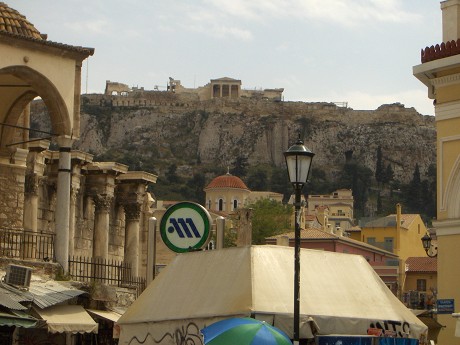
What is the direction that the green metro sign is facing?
toward the camera

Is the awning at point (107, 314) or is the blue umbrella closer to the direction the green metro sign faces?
the blue umbrella

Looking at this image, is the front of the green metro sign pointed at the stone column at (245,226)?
no

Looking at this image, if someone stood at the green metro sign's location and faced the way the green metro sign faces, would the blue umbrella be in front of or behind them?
in front

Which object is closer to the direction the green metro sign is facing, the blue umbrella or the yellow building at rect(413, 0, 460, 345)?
the blue umbrella

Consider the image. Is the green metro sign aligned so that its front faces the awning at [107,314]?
no

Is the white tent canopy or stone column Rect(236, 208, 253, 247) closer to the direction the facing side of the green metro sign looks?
the white tent canopy

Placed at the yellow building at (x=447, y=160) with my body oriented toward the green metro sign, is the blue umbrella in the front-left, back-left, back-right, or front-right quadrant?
front-left

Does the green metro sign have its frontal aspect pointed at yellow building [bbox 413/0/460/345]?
no

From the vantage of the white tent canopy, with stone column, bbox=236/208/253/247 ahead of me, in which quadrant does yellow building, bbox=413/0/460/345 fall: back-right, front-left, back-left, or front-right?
front-right
